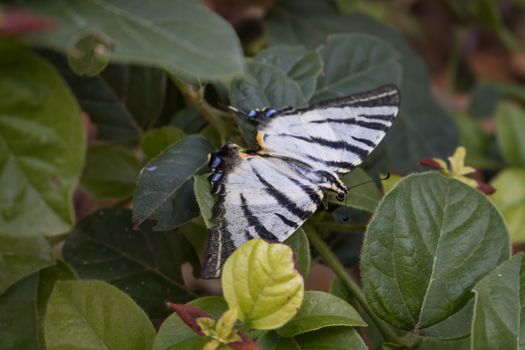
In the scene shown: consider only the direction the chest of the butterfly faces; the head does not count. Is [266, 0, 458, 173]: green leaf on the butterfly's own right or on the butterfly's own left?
on the butterfly's own left

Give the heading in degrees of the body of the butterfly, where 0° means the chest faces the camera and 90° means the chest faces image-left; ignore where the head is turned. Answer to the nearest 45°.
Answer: approximately 315°
